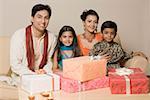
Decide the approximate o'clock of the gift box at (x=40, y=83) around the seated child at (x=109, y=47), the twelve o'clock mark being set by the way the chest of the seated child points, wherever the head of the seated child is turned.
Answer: The gift box is roughly at 1 o'clock from the seated child.

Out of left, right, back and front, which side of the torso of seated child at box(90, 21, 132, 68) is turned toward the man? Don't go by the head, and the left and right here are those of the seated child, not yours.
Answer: right

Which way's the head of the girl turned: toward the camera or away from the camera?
toward the camera

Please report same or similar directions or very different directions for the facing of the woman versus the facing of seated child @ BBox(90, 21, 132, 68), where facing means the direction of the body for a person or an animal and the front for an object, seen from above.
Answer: same or similar directions

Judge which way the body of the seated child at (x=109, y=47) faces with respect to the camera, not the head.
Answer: toward the camera

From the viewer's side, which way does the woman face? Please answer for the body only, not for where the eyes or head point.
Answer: toward the camera

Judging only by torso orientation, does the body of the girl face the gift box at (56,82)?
yes

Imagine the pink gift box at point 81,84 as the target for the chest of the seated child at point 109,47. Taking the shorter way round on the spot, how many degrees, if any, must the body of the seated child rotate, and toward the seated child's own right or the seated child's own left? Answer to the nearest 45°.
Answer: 0° — they already face it

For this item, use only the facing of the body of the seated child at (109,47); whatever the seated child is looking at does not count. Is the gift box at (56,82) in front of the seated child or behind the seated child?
in front

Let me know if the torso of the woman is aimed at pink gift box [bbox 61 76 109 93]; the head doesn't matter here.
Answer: yes

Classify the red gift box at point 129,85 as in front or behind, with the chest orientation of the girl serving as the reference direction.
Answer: in front

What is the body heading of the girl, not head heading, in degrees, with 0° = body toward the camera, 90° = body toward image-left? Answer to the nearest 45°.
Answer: approximately 0°
